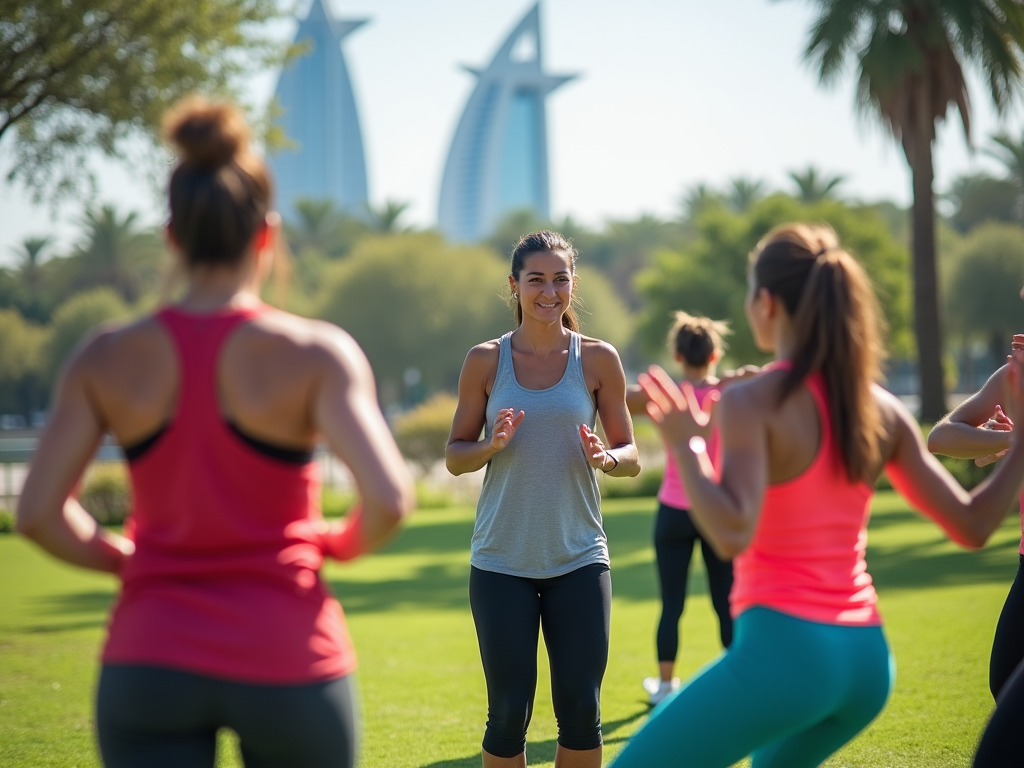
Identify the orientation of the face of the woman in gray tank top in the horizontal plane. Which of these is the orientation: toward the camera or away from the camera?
toward the camera

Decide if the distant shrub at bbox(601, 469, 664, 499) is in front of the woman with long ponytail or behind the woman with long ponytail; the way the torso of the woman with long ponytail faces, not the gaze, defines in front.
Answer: in front

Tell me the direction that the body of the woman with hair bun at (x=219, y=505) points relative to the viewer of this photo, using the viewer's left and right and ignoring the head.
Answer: facing away from the viewer

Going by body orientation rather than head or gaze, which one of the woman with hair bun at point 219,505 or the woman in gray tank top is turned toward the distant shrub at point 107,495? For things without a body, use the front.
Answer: the woman with hair bun

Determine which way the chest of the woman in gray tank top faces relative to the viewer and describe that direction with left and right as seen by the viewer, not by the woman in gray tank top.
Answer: facing the viewer

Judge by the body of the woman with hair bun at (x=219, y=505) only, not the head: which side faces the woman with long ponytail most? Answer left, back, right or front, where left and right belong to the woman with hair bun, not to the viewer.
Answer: right

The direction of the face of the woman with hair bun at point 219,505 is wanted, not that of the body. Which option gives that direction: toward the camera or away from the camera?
away from the camera

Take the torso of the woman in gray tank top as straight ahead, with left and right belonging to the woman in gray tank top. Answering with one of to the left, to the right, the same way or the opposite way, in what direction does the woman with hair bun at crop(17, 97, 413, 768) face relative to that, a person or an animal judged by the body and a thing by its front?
the opposite way

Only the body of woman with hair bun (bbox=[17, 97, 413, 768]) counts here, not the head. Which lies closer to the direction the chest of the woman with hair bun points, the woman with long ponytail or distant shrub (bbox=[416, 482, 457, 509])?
the distant shrub

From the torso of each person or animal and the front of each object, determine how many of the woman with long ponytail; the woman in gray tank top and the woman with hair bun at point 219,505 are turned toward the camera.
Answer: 1

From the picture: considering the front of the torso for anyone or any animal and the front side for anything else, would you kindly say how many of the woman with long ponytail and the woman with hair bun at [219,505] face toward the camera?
0

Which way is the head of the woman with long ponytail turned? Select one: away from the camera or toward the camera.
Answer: away from the camera

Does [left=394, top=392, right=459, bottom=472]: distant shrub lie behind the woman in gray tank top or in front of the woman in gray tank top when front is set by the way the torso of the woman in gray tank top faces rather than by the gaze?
behind

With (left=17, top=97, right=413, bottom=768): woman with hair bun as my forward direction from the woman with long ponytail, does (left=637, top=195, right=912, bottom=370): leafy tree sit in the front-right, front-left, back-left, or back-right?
back-right

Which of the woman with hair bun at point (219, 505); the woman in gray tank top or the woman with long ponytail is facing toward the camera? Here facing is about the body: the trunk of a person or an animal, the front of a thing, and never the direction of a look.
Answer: the woman in gray tank top
